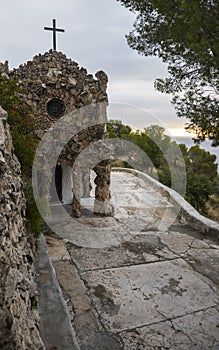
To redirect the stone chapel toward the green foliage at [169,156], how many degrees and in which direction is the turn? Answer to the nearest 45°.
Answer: approximately 135° to its left

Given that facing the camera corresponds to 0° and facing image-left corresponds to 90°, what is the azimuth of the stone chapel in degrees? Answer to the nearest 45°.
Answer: approximately 0°

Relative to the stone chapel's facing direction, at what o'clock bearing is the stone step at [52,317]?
The stone step is roughly at 12 o'clock from the stone chapel.

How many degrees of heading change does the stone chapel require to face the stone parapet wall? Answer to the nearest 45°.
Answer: approximately 90° to its left

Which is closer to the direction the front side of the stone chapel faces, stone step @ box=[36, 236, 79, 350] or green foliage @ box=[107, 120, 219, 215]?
the stone step
